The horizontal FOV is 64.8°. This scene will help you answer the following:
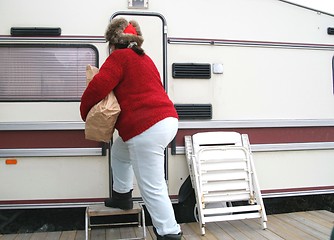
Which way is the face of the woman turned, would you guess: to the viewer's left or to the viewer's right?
to the viewer's left

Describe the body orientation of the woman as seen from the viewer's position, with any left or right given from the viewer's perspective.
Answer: facing away from the viewer and to the left of the viewer

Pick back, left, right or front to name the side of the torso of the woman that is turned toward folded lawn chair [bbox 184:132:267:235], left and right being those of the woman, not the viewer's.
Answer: right
